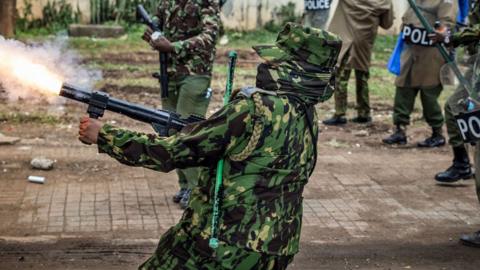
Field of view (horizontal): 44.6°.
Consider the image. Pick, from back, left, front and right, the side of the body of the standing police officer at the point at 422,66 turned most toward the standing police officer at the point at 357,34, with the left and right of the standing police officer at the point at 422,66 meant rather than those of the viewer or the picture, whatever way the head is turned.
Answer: right

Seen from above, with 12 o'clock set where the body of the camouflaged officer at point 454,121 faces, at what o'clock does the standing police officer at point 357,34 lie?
The standing police officer is roughly at 2 o'clock from the camouflaged officer.

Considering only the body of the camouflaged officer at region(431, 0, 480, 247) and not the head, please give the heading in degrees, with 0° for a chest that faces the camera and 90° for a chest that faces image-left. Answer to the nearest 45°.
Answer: approximately 90°

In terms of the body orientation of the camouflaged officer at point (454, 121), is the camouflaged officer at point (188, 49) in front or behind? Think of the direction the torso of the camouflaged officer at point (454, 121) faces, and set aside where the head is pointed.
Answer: in front

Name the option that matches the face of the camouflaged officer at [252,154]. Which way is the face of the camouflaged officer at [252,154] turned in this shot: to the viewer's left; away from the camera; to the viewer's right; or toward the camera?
to the viewer's left

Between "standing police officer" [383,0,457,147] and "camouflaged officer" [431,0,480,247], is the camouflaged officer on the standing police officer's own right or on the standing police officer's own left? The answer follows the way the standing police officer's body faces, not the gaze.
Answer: on the standing police officer's own left

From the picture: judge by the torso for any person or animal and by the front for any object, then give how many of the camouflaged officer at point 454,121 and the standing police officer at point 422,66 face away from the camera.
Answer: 0

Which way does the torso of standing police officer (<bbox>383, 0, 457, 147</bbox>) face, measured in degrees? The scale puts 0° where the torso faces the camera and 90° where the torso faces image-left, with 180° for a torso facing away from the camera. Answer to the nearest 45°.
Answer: approximately 45°

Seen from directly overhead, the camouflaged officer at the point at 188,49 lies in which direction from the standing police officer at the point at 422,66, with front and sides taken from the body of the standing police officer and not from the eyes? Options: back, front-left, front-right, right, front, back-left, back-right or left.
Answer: front

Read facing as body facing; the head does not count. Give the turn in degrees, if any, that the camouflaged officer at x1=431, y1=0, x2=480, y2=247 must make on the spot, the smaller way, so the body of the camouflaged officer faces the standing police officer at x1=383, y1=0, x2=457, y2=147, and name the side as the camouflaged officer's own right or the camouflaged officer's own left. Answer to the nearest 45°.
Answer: approximately 90° to the camouflaged officer's own right
